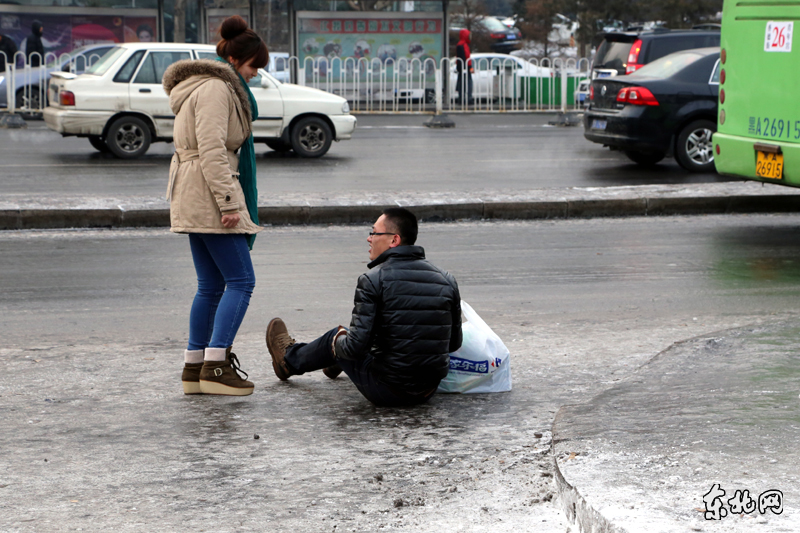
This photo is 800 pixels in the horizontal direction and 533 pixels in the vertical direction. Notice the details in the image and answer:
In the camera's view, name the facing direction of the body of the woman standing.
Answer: to the viewer's right

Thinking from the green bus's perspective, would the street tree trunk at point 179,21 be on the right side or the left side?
on its left

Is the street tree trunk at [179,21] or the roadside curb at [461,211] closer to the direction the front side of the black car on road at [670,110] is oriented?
the street tree trunk

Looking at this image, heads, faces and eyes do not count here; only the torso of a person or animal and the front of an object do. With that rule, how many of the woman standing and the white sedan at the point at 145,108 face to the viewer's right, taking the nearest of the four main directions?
2

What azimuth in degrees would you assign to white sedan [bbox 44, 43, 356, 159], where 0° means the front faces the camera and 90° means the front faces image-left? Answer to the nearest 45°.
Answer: approximately 270°

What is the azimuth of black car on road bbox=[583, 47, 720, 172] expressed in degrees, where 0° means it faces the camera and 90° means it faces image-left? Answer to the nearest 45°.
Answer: approximately 225°

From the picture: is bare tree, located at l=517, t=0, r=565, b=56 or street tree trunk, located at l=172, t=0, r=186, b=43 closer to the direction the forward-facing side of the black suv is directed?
the bare tree

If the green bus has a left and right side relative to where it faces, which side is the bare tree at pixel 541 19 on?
on its left

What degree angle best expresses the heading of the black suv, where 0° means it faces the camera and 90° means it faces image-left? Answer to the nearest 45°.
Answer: approximately 225°
